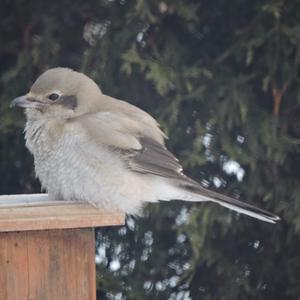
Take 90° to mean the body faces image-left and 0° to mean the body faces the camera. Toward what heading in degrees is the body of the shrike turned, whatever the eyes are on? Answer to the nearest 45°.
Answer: approximately 90°
